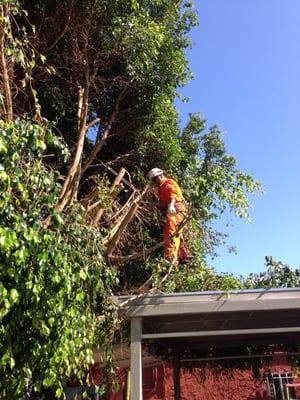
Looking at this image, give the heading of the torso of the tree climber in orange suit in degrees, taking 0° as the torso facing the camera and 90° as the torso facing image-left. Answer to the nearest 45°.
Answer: approximately 90°
